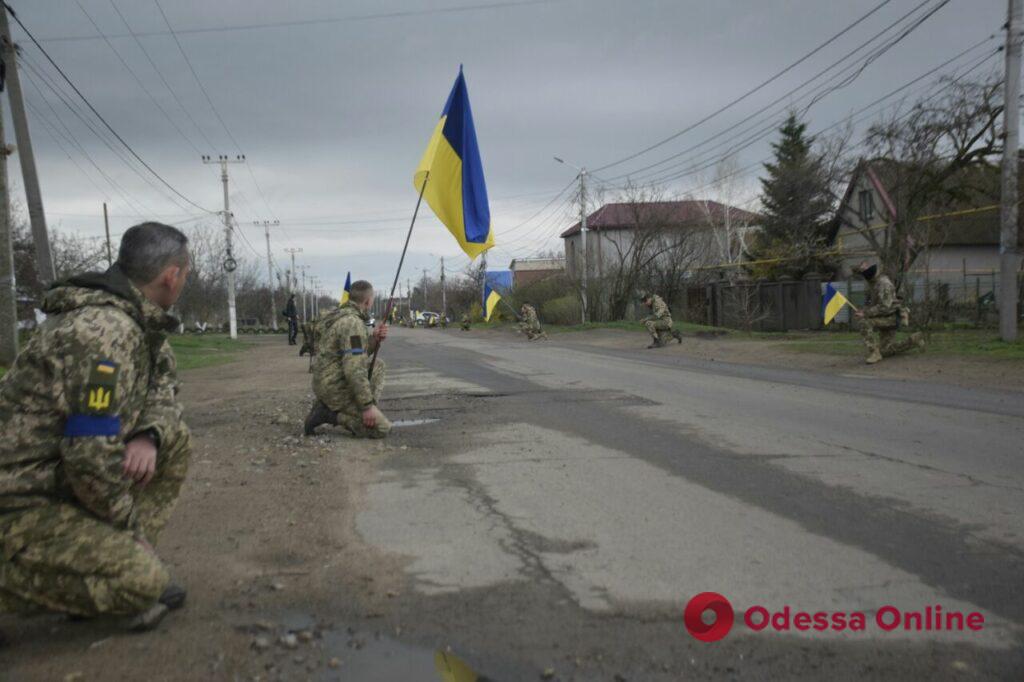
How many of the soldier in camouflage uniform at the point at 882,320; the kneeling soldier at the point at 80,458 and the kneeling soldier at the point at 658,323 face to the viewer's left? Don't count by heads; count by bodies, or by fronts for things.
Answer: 2

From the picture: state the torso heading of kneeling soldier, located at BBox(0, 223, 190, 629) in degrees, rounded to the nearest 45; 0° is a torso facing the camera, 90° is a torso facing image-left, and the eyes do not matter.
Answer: approximately 270°

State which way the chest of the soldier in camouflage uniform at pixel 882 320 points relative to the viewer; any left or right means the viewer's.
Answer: facing to the left of the viewer

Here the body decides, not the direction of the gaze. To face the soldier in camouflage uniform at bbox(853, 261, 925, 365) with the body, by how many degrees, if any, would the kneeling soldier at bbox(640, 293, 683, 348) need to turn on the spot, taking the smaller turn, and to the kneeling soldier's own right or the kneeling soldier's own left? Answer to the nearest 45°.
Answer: approximately 135° to the kneeling soldier's own left

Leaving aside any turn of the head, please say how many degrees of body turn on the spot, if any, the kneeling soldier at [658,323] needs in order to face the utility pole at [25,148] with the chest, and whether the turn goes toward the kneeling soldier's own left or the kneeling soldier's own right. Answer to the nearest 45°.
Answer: approximately 45° to the kneeling soldier's own left

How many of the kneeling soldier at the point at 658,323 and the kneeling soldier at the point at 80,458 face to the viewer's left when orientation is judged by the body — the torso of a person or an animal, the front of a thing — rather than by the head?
1

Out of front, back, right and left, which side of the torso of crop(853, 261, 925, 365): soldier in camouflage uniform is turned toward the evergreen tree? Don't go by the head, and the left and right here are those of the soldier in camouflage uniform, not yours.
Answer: right

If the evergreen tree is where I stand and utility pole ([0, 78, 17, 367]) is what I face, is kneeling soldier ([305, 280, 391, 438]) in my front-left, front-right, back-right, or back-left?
front-left

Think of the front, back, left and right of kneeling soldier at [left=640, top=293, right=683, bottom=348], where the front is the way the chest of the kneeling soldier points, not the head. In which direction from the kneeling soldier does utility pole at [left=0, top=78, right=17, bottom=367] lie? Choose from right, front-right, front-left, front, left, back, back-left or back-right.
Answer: front-left

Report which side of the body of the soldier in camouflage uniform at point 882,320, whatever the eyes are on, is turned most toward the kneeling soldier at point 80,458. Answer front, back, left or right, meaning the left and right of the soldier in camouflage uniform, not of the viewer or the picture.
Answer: left

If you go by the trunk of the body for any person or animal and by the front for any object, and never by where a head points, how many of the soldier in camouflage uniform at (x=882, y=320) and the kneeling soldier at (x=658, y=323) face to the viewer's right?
0

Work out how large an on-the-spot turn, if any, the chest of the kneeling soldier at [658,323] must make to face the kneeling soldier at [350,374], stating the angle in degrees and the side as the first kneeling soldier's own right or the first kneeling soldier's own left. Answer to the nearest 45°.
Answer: approximately 90° to the first kneeling soldier's own left

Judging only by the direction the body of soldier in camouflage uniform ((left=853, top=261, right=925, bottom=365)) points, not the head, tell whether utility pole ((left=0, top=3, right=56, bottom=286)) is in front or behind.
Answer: in front

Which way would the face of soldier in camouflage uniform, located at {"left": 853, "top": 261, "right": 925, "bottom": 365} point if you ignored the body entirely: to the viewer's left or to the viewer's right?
to the viewer's left

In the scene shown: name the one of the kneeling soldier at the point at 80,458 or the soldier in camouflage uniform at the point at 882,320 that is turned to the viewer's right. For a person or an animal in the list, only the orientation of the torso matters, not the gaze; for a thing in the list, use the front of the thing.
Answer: the kneeling soldier
